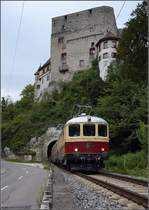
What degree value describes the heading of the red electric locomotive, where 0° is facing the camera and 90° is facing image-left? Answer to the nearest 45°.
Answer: approximately 0°
